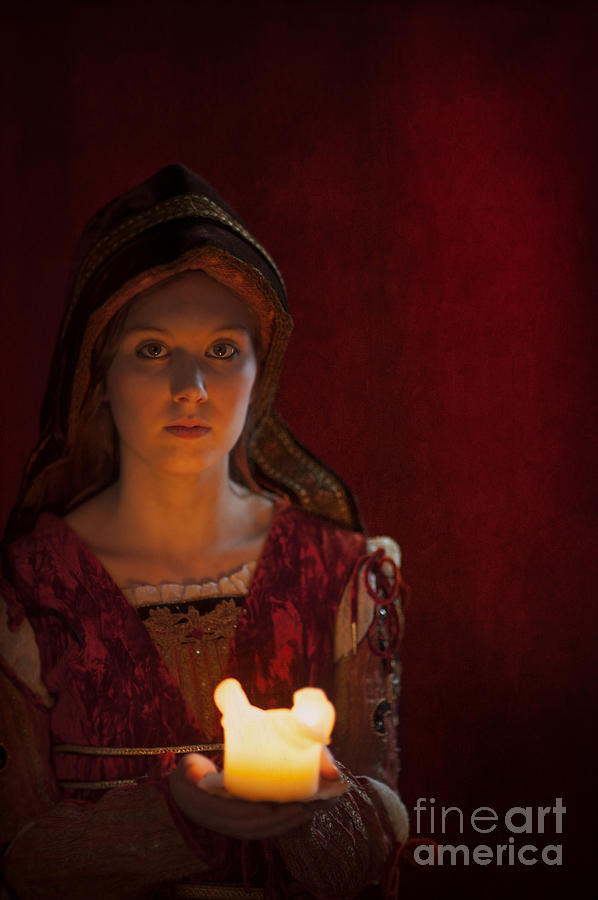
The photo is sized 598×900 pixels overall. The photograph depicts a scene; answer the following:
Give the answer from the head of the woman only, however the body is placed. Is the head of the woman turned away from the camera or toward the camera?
toward the camera

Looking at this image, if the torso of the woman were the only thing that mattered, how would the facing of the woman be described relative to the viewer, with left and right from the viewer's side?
facing the viewer
